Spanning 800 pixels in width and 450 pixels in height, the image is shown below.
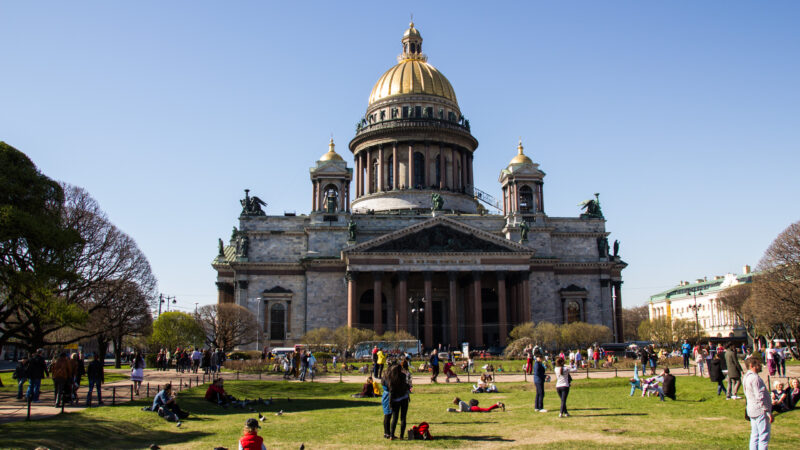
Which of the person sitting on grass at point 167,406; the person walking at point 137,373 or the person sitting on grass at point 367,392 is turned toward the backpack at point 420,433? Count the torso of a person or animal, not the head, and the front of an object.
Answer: the person sitting on grass at point 167,406

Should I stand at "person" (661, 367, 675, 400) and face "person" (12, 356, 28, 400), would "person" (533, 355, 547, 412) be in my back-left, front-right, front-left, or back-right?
front-left

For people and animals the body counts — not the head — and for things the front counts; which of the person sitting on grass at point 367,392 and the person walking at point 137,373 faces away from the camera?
the person walking

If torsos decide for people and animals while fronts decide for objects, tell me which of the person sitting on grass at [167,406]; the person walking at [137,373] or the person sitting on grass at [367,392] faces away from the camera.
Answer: the person walking

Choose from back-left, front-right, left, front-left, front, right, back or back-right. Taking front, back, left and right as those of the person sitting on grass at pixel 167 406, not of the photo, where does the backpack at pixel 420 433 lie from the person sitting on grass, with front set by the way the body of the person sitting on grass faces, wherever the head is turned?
front

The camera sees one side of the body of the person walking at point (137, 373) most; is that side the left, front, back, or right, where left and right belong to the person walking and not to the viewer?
back

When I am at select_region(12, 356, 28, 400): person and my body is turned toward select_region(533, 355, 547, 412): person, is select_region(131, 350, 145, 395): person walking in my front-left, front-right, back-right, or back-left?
front-left
